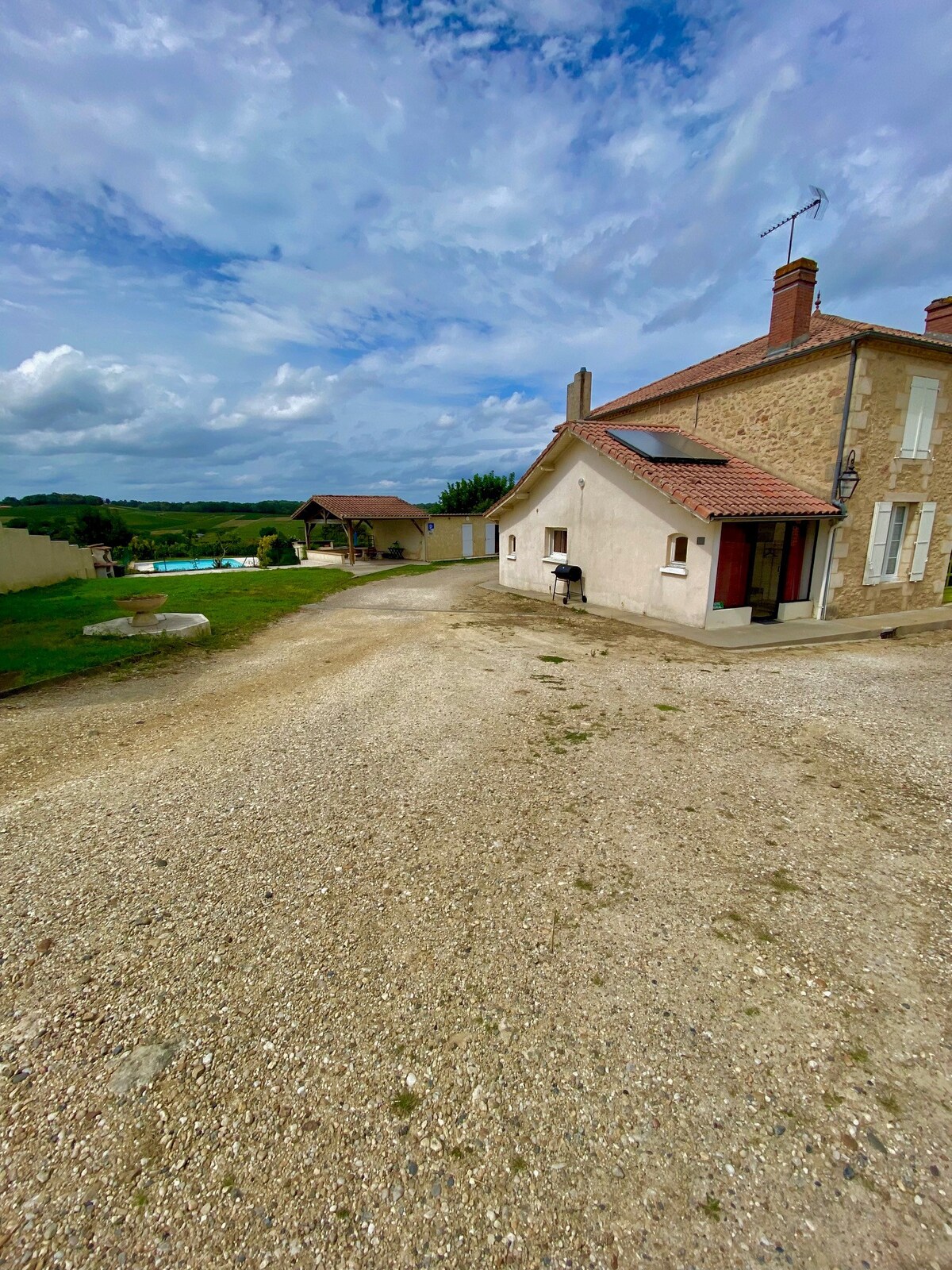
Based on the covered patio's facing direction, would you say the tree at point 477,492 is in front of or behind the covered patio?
behind

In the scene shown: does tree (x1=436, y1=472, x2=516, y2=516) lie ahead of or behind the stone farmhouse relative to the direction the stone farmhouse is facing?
behind

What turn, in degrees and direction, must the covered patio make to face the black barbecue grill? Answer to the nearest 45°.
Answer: approximately 45° to its left

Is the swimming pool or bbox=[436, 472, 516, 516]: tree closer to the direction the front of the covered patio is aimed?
the swimming pool
